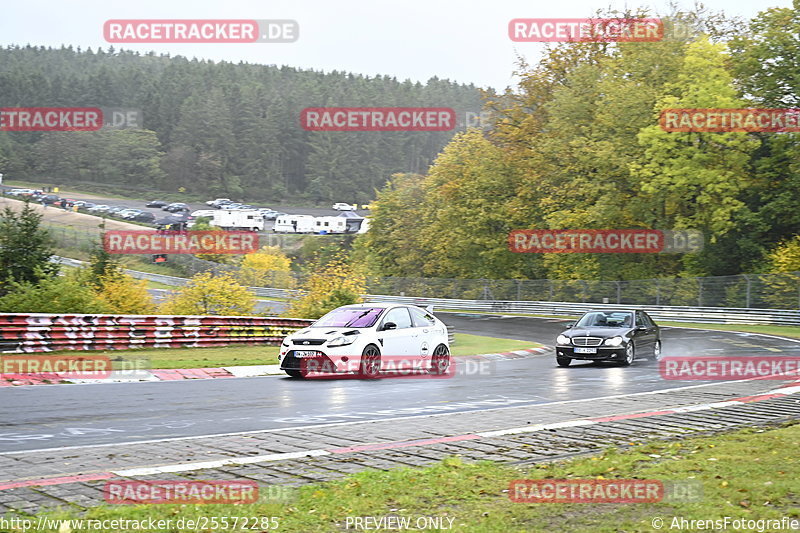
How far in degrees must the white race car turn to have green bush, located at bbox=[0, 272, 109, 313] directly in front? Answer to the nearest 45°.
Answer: approximately 90° to its right

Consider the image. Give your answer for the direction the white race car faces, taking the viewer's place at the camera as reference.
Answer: facing the viewer and to the left of the viewer

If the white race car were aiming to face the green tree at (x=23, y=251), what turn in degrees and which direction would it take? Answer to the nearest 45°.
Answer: approximately 90° to its right

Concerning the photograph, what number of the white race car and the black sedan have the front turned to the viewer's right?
0

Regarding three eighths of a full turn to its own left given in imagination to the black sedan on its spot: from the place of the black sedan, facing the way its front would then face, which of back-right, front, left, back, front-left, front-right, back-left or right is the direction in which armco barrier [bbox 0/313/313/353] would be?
back

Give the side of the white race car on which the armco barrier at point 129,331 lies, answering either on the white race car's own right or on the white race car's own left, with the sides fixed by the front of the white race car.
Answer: on the white race car's own right

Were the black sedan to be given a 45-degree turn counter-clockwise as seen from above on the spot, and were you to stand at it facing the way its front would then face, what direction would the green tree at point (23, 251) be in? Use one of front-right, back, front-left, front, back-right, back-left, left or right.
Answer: right

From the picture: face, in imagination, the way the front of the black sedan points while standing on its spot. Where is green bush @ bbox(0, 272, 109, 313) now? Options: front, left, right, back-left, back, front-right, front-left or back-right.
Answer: front-right

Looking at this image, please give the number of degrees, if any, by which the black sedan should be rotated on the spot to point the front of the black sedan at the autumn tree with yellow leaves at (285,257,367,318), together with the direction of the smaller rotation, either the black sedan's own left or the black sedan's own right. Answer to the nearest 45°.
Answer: approximately 90° to the black sedan's own right
